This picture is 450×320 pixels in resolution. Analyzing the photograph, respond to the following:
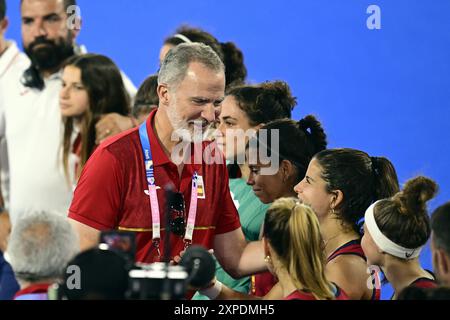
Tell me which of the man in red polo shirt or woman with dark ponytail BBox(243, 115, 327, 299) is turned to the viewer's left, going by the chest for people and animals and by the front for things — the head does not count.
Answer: the woman with dark ponytail

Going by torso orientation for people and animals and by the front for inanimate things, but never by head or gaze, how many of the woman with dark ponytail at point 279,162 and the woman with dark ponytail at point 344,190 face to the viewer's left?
2

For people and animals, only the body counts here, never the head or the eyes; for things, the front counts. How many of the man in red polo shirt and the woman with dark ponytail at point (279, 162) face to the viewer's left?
1

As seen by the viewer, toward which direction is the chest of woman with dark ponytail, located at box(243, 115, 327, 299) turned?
to the viewer's left

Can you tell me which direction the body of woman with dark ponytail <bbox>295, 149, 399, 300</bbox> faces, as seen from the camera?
to the viewer's left

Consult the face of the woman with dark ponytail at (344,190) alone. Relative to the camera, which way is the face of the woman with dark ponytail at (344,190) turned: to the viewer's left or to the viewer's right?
to the viewer's left
